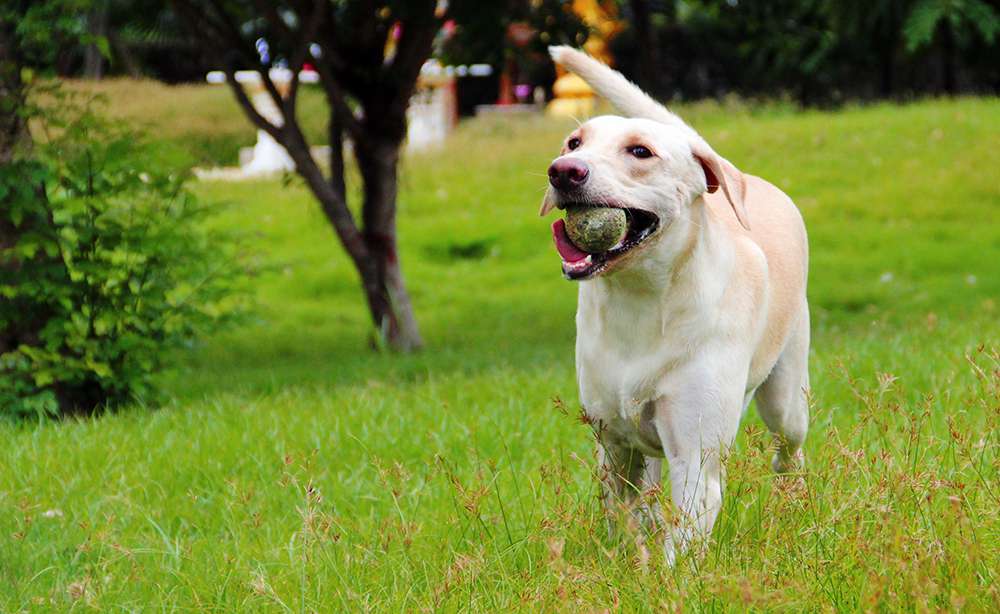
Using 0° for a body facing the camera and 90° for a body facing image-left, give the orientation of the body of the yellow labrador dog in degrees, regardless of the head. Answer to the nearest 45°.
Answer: approximately 45°

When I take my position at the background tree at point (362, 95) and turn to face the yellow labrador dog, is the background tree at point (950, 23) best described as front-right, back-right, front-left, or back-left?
back-left

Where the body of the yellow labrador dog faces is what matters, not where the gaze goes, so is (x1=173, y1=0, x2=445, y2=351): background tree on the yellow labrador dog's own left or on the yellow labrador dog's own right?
on the yellow labrador dog's own right

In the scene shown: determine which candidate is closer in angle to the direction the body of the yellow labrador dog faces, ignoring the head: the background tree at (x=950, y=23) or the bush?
the bush

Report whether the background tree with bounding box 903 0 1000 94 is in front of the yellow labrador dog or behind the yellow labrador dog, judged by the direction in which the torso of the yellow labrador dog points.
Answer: behind

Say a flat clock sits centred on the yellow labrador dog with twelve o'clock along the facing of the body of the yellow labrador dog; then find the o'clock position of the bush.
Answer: The bush is roughly at 3 o'clock from the yellow labrador dog.
